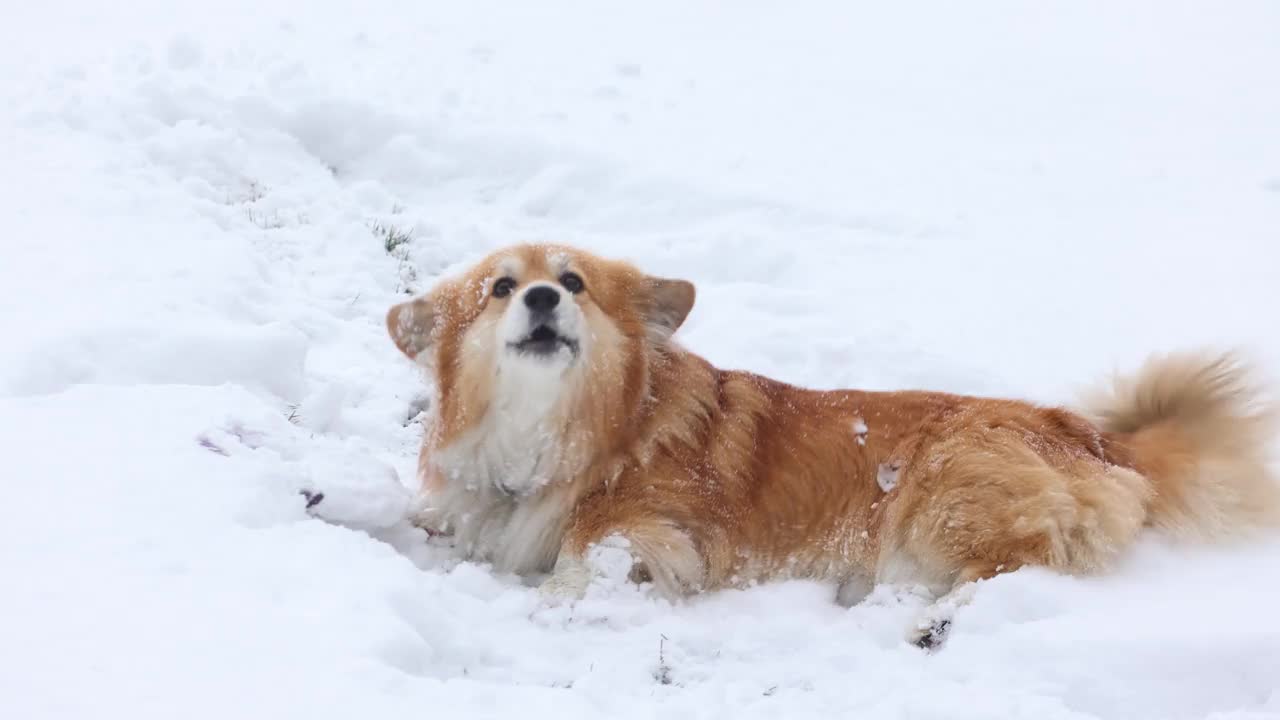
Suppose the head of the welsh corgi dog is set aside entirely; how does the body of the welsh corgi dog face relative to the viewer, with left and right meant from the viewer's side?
facing to the left of the viewer
